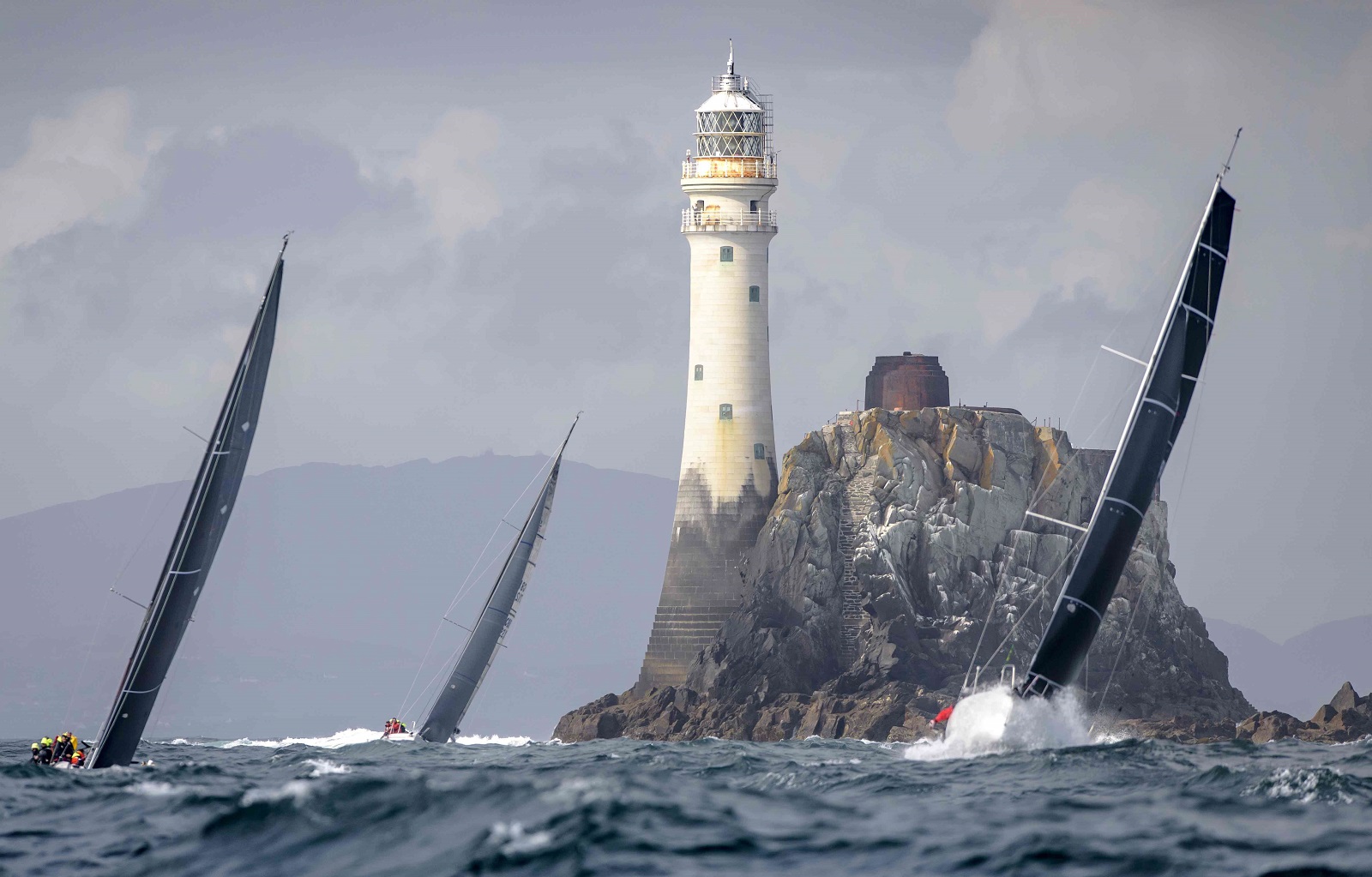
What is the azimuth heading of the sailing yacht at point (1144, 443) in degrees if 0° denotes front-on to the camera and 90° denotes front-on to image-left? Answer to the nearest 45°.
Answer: approximately 0°
